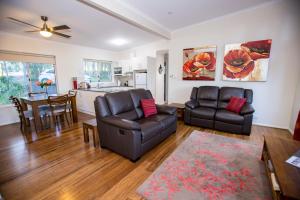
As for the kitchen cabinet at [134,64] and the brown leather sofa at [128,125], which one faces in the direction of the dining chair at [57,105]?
the kitchen cabinet

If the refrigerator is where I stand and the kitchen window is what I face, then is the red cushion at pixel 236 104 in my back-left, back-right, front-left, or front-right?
back-left

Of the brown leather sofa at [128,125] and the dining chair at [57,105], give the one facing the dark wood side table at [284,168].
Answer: the brown leather sofa

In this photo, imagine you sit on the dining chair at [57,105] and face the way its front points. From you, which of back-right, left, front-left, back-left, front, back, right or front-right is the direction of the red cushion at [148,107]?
back

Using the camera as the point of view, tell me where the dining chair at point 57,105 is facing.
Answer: facing away from the viewer and to the left of the viewer

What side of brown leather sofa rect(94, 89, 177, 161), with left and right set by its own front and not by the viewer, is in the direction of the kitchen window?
back

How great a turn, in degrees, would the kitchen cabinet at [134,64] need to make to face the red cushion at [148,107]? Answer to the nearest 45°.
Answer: approximately 45° to its left

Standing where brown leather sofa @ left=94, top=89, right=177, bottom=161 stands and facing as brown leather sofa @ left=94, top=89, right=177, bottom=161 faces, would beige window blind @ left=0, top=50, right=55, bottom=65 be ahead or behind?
behind

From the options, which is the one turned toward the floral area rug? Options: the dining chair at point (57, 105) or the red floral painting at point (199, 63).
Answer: the red floral painting

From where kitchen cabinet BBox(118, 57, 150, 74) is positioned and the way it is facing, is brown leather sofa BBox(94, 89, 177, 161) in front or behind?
in front

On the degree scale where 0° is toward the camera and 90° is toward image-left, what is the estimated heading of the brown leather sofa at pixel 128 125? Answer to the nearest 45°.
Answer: approximately 315°

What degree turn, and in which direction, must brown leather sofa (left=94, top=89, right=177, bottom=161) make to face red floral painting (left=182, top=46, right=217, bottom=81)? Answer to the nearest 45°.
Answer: approximately 90° to its left

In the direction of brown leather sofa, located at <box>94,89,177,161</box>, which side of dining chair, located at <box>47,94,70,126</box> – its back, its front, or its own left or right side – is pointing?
back
